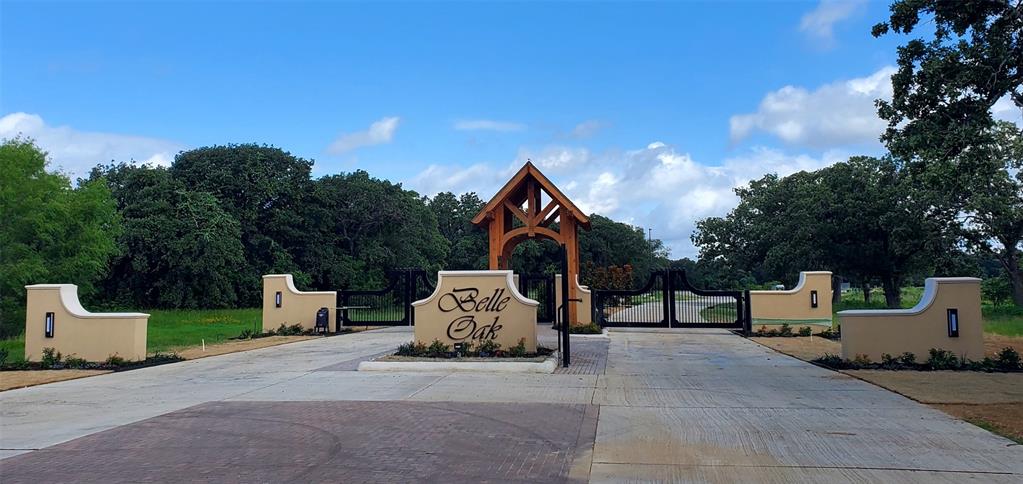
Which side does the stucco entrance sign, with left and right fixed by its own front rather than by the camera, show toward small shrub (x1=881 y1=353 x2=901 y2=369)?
left

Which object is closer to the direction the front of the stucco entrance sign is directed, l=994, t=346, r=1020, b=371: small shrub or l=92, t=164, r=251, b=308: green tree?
the small shrub

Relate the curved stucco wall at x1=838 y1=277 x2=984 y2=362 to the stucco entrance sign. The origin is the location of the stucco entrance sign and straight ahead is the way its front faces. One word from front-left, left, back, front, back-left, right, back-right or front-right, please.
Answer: left

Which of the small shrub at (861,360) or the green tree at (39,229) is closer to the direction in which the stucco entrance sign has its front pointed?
the small shrub

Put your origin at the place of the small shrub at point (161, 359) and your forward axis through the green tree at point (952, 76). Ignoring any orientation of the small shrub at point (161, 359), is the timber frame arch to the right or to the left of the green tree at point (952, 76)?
left

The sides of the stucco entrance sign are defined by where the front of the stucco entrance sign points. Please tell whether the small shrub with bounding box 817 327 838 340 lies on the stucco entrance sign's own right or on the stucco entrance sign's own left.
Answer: on the stucco entrance sign's own left

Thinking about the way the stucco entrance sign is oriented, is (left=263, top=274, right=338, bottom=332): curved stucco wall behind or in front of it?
behind

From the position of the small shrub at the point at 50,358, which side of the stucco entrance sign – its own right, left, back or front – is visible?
right

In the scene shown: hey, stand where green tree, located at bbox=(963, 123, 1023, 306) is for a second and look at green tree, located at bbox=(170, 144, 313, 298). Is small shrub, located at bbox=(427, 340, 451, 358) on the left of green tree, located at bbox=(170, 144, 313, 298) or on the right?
left

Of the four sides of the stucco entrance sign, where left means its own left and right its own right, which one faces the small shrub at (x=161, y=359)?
right

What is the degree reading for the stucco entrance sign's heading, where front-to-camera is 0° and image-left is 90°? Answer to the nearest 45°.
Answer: approximately 0°

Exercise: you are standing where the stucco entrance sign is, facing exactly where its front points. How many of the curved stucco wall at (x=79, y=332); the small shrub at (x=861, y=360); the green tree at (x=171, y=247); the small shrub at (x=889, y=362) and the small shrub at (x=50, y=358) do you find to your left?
2

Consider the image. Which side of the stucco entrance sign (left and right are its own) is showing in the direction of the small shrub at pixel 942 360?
left

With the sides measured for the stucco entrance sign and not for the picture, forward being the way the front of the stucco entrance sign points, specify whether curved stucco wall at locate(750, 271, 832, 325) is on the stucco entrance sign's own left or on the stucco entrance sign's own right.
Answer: on the stucco entrance sign's own left

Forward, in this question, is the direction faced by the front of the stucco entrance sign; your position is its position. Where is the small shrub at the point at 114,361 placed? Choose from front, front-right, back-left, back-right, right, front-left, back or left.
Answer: right
